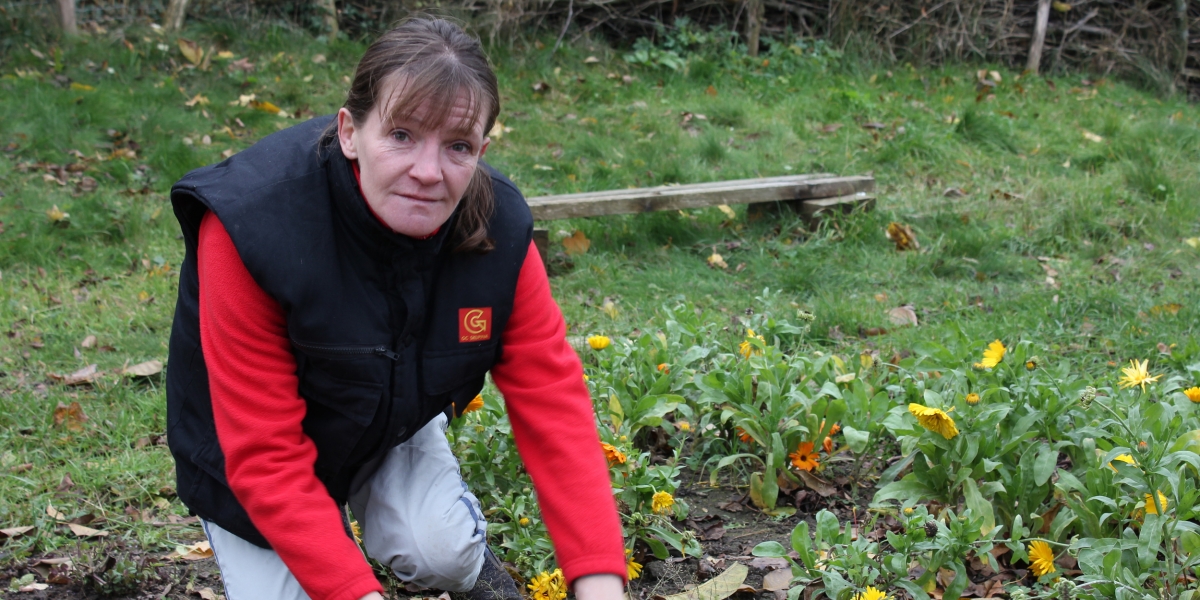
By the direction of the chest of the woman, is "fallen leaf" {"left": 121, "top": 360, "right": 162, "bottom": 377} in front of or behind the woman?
behind

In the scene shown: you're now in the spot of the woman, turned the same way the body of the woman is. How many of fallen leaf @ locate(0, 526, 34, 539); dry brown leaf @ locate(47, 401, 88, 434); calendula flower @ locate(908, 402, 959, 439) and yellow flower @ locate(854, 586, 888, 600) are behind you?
2

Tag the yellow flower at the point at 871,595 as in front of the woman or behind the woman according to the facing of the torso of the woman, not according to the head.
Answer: in front

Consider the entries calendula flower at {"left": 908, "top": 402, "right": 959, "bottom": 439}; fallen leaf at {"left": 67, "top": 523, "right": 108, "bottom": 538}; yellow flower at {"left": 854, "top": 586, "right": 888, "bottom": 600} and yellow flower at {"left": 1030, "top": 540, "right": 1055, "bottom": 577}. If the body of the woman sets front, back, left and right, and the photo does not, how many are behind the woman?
1

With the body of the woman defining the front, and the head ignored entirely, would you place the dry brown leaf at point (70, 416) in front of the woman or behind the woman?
behind

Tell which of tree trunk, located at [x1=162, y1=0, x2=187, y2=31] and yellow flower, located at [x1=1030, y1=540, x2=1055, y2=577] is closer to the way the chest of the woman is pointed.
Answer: the yellow flower

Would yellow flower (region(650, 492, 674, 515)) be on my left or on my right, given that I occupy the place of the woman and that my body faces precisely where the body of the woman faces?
on my left

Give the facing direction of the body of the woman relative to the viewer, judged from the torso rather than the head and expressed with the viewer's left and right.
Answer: facing the viewer and to the right of the viewer
